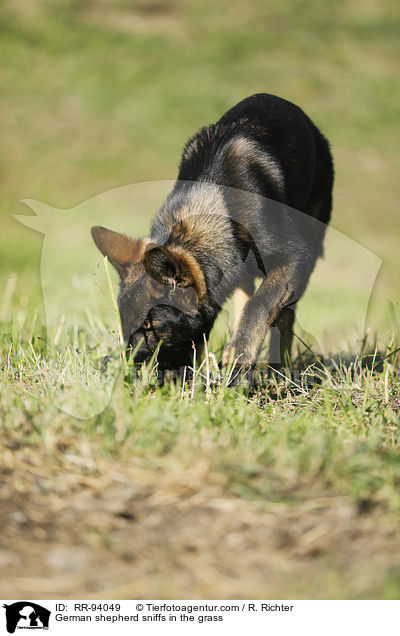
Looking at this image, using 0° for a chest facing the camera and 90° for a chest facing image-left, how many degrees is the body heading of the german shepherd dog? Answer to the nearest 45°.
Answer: approximately 45°
